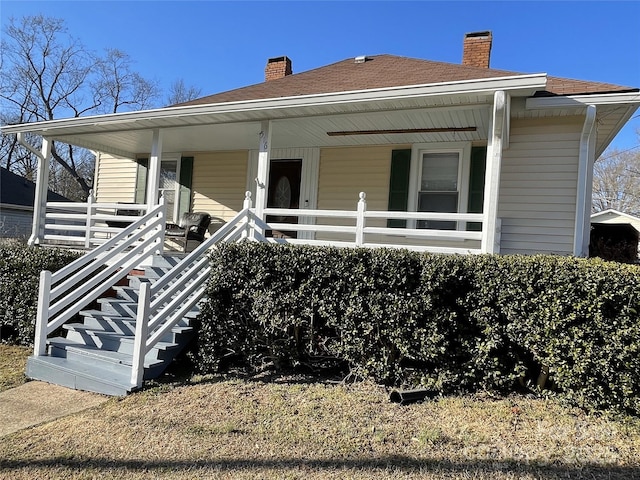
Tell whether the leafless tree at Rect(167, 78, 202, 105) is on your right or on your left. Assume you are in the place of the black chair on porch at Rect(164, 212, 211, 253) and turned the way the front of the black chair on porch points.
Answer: on your right

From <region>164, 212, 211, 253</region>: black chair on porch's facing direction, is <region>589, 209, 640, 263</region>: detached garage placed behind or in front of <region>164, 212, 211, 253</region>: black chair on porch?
behind

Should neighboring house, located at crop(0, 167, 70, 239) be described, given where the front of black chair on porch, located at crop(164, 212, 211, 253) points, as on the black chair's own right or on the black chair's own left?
on the black chair's own right

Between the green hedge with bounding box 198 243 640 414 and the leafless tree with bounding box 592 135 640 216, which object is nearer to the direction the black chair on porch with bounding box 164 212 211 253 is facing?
the green hedge

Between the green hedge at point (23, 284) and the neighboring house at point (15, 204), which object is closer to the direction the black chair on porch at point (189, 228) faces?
the green hedge

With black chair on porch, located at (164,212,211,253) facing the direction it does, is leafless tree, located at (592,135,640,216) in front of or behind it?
behind

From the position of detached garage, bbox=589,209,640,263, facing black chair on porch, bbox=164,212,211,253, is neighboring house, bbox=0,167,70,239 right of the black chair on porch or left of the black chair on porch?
right

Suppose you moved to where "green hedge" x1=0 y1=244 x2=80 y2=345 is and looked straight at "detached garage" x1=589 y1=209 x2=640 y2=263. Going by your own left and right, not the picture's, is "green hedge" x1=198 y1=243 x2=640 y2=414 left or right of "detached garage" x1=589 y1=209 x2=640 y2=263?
right

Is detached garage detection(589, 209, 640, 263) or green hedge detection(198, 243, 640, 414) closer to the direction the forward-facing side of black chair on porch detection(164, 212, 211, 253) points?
the green hedge

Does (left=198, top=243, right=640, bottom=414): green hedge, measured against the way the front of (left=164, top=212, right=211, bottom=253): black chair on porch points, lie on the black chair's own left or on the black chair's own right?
on the black chair's own left

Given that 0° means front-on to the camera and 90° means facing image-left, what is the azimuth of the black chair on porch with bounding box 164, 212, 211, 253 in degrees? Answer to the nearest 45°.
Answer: approximately 45°
